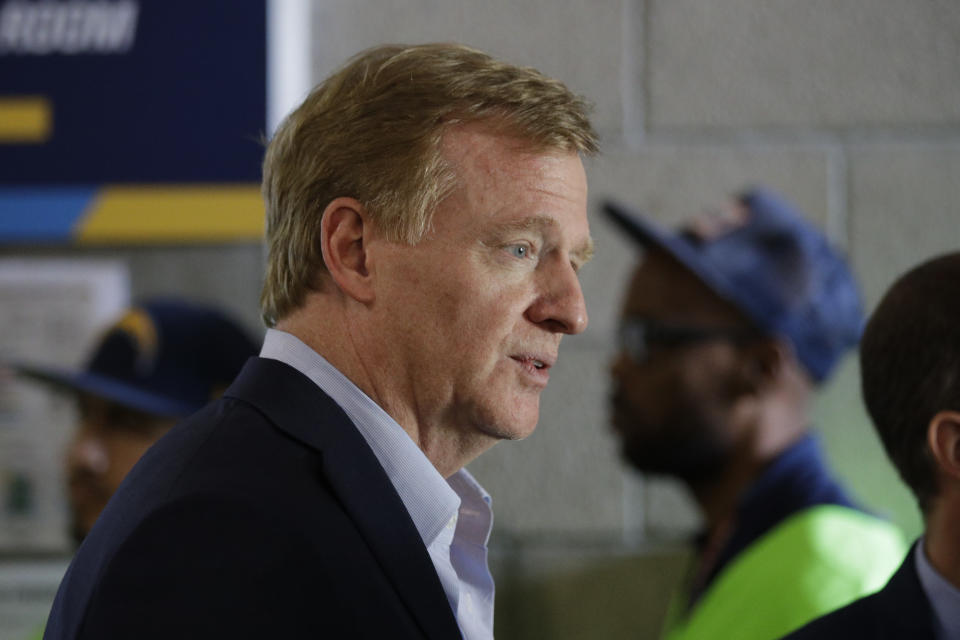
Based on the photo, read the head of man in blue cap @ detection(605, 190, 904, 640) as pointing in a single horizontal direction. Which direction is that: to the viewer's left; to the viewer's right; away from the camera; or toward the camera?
to the viewer's left

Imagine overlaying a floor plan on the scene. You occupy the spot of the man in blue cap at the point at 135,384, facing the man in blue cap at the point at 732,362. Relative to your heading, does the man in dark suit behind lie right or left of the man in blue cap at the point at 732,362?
right

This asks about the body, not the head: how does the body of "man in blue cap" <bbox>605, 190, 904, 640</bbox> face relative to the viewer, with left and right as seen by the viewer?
facing to the left of the viewer

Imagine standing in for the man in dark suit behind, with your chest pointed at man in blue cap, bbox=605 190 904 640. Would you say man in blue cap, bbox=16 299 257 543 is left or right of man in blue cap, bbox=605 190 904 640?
left

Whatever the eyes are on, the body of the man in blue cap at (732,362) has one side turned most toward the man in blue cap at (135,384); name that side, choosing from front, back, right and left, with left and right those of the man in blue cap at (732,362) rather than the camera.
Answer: front

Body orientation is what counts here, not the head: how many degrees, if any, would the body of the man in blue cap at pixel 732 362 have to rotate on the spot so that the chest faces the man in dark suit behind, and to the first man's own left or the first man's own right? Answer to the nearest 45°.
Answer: approximately 90° to the first man's own left

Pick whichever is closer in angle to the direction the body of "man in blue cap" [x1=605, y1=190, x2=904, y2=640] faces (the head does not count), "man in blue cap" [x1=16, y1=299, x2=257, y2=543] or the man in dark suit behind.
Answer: the man in blue cap
